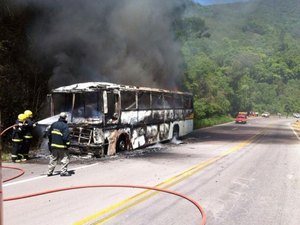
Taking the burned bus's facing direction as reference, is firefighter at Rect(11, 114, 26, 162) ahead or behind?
ahead

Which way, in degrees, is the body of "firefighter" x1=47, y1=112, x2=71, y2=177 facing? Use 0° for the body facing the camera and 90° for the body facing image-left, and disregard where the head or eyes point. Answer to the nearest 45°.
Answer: approximately 225°

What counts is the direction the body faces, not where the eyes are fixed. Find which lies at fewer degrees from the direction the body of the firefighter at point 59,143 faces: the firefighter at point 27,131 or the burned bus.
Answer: the burned bus

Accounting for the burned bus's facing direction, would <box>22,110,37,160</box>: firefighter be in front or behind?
in front

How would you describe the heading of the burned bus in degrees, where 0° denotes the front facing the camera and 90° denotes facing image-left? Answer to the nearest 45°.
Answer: approximately 45°

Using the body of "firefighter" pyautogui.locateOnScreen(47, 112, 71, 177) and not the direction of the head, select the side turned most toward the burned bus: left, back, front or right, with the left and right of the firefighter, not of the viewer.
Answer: front

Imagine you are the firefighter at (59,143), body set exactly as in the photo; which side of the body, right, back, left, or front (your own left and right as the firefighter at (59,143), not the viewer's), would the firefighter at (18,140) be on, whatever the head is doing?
left

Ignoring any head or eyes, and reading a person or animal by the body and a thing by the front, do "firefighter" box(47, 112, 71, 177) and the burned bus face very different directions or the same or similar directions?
very different directions
